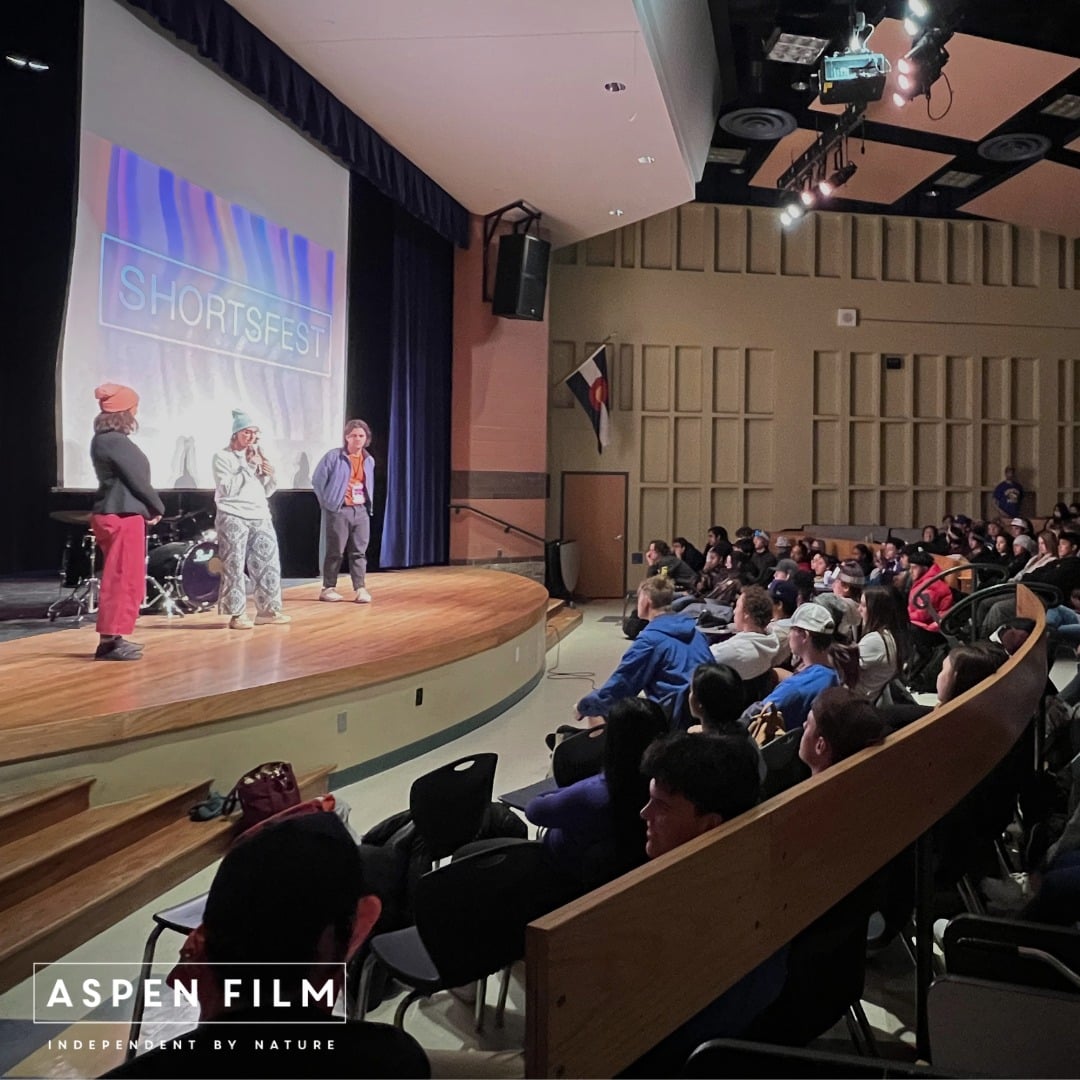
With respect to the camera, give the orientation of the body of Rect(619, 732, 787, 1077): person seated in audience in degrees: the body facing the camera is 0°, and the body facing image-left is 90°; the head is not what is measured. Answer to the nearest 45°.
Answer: approximately 90°

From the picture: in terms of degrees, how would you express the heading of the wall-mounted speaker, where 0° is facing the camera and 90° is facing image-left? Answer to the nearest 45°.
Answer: approximately 315°

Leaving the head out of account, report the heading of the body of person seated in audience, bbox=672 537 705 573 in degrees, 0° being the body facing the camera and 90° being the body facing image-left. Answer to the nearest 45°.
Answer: approximately 90°

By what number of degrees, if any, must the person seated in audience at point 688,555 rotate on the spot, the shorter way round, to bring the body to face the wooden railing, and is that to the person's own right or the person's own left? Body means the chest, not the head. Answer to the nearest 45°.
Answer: approximately 90° to the person's own left

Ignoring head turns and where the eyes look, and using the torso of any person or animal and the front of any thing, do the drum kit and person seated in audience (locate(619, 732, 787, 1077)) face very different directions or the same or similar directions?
very different directions

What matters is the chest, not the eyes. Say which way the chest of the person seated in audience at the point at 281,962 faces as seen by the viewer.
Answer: away from the camera

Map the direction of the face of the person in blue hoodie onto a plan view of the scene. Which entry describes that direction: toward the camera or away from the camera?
away from the camera

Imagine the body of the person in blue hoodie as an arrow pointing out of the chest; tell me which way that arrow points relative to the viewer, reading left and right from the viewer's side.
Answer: facing away from the viewer and to the left of the viewer

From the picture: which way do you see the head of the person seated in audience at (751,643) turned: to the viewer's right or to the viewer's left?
to the viewer's left
